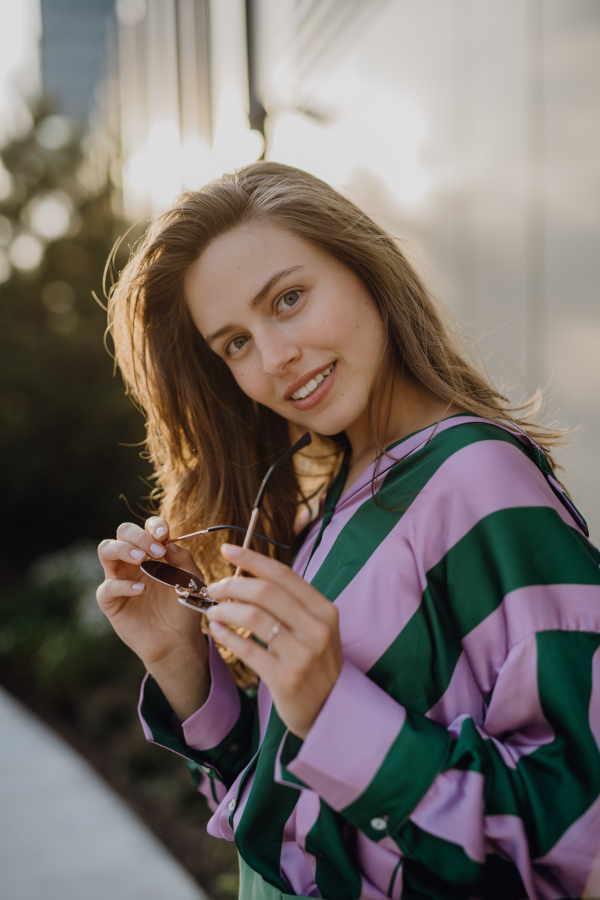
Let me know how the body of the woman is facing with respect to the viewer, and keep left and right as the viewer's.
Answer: facing the viewer and to the left of the viewer

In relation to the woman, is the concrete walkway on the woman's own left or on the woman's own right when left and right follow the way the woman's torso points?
on the woman's own right

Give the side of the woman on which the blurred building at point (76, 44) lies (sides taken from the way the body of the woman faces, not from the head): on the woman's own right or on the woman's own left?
on the woman's own right
